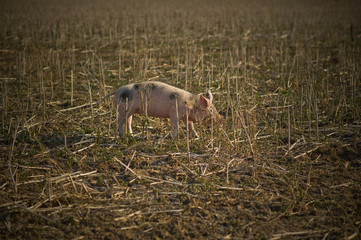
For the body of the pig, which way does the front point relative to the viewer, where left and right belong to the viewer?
facing to the right of the viewer
